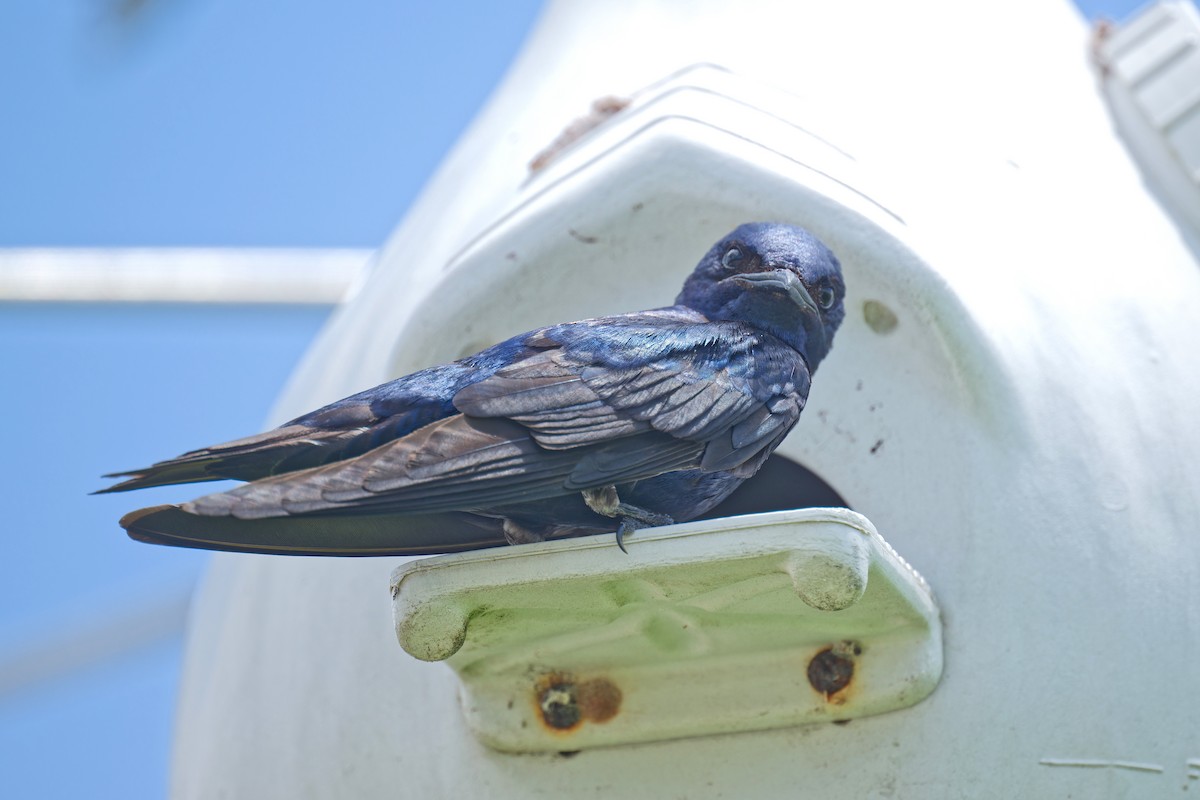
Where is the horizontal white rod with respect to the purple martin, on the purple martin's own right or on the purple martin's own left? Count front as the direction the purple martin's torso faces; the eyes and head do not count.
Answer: on the purple martin's own left

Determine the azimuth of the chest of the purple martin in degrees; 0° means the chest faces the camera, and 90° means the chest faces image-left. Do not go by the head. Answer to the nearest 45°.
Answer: approximately 270°
